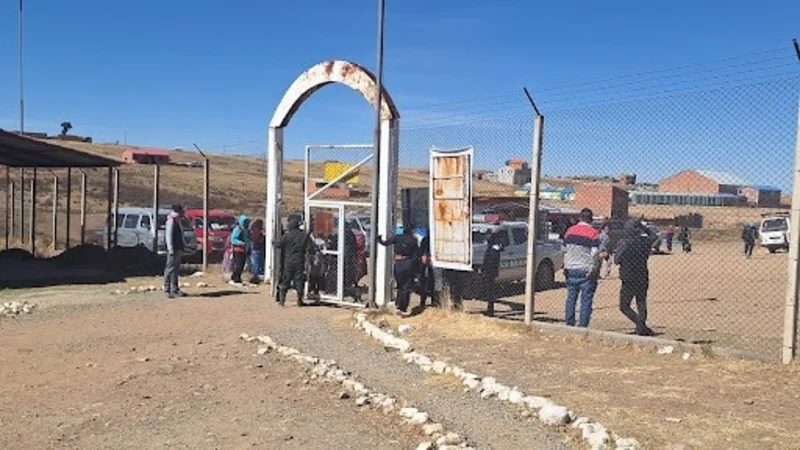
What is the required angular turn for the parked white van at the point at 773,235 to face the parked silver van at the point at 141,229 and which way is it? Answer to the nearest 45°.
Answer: approximately 45° to its right

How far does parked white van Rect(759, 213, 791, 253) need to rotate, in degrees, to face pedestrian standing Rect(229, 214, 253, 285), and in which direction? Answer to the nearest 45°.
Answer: approximately 45° to its right

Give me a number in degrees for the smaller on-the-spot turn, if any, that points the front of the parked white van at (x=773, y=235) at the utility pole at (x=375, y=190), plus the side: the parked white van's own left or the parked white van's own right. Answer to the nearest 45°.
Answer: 0° — it already faces it

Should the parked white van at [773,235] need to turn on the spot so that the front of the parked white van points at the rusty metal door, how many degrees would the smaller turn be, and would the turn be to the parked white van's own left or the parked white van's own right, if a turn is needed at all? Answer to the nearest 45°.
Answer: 0° — it already faces it

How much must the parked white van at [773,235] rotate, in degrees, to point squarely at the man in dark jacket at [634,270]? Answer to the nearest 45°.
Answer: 0° — it already faces them

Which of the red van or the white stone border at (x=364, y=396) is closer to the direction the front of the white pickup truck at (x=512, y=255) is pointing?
the white stone border

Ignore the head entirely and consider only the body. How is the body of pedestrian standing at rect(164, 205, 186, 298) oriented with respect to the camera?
to the viewer's right

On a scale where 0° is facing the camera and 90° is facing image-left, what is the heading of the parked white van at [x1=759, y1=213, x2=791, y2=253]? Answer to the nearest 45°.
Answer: approximately 0°
